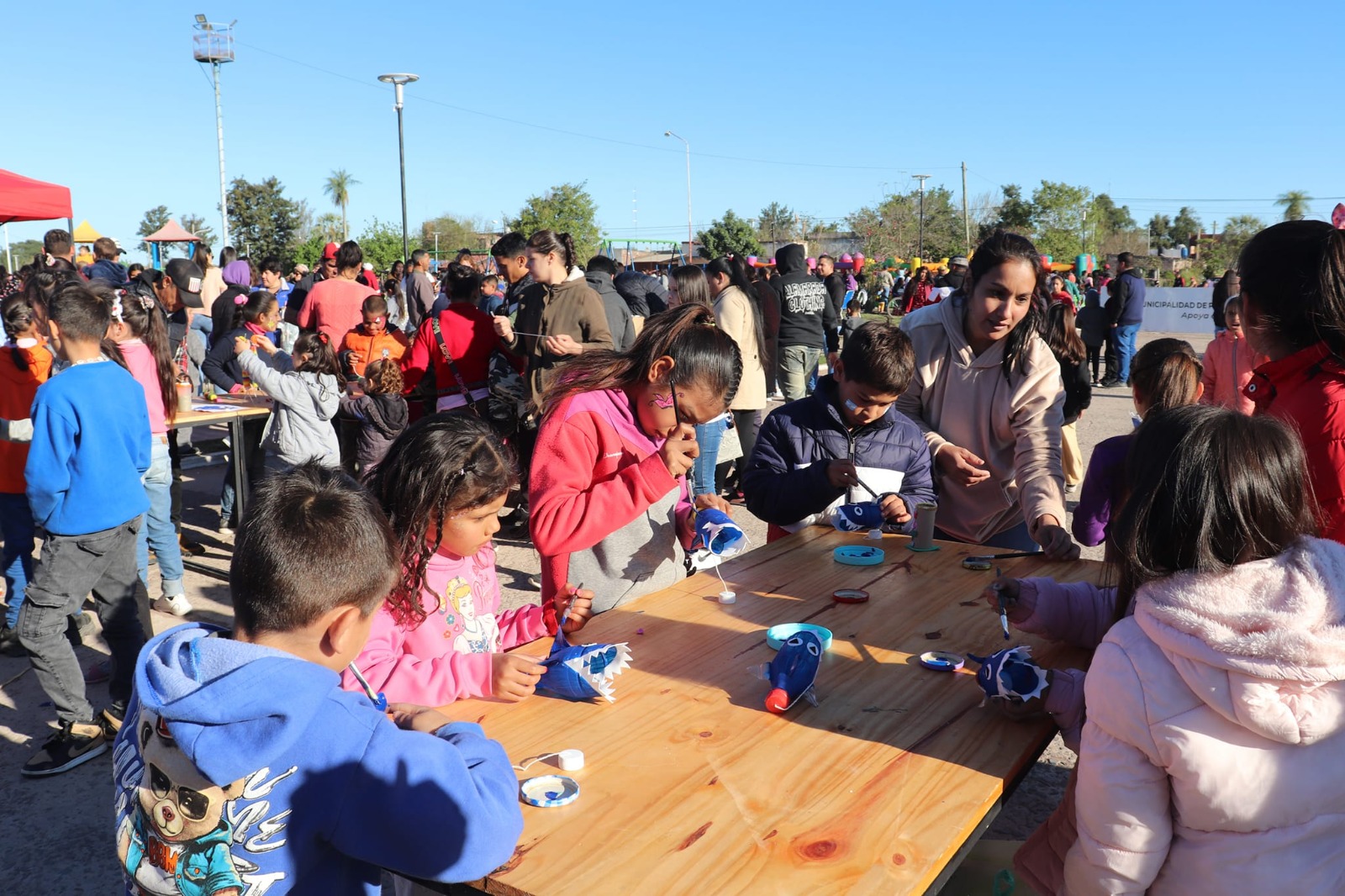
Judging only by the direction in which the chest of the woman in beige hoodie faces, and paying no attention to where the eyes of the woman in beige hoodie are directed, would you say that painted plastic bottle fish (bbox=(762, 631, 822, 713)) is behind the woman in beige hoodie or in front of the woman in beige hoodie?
in front

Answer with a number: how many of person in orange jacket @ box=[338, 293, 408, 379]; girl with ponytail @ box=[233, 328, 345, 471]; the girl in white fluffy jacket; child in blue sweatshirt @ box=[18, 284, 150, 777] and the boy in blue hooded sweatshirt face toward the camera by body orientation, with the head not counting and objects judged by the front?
1

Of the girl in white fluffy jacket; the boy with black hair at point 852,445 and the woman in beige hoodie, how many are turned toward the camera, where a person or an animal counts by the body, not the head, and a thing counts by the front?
2

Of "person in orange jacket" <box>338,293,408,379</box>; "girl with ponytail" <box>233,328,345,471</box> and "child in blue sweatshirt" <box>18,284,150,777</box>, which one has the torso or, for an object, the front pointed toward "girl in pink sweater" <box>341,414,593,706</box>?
the person in orange jacket

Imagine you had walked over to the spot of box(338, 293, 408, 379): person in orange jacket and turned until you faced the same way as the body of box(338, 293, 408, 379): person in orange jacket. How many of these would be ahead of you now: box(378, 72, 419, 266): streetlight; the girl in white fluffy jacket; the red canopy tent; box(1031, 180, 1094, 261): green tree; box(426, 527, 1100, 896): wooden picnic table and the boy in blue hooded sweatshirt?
3

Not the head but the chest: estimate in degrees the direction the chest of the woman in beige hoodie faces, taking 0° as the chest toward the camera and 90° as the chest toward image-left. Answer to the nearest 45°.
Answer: approximately 0°

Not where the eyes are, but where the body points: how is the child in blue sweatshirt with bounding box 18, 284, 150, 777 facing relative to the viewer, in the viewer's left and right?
facing away from the viewer and to the left of the viewer

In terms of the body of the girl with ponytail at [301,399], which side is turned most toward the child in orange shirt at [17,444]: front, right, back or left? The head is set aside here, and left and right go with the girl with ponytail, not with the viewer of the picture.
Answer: left

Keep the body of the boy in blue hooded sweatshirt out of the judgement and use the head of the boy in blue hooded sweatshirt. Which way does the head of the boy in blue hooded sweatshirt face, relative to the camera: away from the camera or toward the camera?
away from the camera

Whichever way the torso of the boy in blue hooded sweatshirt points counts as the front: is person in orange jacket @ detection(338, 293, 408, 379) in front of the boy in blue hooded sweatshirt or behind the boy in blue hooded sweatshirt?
in front

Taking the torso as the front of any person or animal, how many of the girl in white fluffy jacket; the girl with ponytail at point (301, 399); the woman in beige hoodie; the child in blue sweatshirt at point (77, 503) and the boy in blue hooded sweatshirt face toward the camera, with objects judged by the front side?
1

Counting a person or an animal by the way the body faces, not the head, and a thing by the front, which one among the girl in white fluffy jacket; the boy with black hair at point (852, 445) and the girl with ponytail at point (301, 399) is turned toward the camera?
the boy with black hair

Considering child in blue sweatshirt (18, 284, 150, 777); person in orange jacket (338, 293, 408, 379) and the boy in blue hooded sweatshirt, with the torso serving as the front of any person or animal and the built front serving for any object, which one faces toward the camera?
the person in orange jacket

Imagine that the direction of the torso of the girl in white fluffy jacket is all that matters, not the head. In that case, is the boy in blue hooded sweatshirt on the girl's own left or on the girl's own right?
on the girl's own left

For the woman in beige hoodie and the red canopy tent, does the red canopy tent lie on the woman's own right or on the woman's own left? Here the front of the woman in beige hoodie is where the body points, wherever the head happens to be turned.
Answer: on the woman's own right

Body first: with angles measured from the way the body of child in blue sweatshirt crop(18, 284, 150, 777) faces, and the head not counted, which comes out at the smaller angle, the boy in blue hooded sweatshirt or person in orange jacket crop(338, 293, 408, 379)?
the person in orange jacket

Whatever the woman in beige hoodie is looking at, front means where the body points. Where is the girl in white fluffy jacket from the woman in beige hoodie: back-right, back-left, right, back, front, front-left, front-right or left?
front
